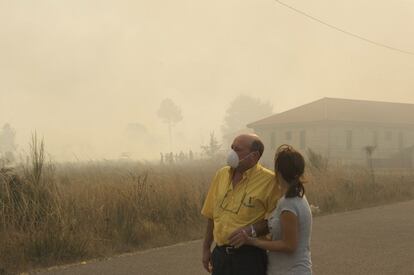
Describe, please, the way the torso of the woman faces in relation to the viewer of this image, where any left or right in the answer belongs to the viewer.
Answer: facing to the left of the viewer

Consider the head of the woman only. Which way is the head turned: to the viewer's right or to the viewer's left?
to the viewer's left

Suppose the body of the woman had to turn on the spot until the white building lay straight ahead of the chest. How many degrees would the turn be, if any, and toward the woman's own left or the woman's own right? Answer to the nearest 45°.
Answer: approximately 90° to the woman's own right
